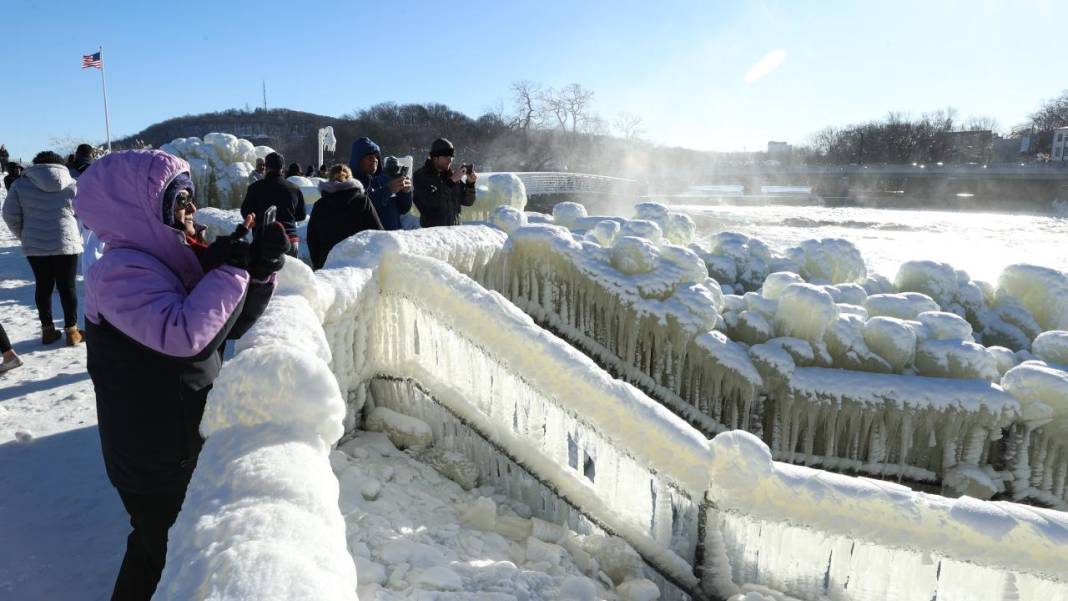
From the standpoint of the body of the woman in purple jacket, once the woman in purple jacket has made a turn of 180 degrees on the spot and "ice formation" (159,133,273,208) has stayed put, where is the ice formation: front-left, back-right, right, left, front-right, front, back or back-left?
right

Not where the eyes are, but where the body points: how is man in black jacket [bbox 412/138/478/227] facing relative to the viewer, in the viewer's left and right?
facing the viewer and to the right of the viewer

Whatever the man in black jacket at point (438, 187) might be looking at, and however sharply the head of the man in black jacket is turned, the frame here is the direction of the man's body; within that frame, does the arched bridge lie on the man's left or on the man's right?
on the man's left

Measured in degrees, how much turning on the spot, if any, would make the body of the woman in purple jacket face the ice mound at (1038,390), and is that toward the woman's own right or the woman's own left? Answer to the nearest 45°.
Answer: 0° — they already face it

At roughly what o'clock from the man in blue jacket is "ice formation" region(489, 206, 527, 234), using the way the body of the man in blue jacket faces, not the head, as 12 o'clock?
The ice formation is roughly at 10 o'clock from the man in blue jacket.

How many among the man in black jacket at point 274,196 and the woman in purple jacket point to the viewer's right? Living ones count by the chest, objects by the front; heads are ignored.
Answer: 1

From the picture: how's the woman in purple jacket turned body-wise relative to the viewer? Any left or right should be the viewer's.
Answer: facing to the right of the viewer

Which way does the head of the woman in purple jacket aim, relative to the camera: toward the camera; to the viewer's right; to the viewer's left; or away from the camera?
to the viewer's right

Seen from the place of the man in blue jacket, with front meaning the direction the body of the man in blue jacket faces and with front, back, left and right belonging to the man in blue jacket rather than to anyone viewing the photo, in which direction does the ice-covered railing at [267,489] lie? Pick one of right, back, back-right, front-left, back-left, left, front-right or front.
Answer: front-right

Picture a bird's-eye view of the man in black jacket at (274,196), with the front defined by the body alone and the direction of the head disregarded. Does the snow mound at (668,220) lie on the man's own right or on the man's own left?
on the man's own right

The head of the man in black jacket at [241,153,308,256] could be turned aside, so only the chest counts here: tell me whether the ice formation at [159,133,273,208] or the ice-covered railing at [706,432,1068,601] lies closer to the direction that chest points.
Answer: the ice formation

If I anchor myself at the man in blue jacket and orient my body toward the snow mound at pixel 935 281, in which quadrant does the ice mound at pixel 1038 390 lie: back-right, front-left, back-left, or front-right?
front-right

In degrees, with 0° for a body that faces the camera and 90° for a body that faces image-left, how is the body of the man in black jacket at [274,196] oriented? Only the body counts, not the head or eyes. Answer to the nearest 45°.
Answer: approximately 180°

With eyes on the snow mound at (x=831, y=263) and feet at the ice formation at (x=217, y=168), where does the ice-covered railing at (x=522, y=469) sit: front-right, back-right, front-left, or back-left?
front-right
